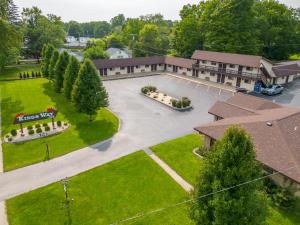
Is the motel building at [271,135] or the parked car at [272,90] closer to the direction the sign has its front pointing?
the motel building

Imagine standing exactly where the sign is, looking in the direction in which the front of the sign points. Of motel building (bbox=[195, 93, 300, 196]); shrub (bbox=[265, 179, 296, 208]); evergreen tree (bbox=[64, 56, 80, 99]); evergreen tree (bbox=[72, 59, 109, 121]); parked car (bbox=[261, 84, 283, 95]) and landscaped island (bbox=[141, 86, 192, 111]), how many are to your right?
0

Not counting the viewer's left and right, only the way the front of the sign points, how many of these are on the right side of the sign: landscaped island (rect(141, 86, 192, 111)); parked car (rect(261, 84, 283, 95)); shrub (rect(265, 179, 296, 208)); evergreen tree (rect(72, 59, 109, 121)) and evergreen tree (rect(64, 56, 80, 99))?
0

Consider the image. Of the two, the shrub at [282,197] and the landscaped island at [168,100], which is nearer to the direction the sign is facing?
the shrub

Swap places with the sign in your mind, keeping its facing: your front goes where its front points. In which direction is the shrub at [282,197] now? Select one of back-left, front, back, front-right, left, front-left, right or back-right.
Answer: front-left

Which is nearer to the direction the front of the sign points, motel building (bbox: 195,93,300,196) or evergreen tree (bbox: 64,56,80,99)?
the motel building

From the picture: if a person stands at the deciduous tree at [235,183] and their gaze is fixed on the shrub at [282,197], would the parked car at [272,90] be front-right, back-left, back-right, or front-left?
front-left

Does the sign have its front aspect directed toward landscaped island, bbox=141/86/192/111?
no

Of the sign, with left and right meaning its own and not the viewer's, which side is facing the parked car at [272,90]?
left

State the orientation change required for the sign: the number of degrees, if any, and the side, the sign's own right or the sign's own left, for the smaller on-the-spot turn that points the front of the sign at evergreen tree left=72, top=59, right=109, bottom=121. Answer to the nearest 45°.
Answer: approximately 90° to the sign's own left

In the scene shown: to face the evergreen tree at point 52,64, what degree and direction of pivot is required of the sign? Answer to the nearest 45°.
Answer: approximately 180°

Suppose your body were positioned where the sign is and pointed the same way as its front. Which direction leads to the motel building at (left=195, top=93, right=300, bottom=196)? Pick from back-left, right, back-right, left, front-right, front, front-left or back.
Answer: front-left

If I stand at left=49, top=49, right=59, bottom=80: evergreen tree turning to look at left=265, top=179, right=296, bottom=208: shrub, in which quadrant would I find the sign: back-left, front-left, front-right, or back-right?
front-right

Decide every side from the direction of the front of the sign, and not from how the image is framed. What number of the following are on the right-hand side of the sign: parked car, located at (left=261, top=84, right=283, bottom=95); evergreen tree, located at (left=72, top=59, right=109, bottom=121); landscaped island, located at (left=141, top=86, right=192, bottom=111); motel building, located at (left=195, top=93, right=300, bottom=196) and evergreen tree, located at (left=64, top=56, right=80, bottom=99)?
0

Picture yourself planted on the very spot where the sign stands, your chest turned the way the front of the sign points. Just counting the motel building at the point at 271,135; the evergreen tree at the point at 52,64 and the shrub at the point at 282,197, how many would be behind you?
1

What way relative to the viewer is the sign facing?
toward the camera

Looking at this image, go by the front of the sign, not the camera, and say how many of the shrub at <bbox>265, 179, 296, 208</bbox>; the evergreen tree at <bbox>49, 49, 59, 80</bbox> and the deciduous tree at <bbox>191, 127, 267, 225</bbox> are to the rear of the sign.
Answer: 1
